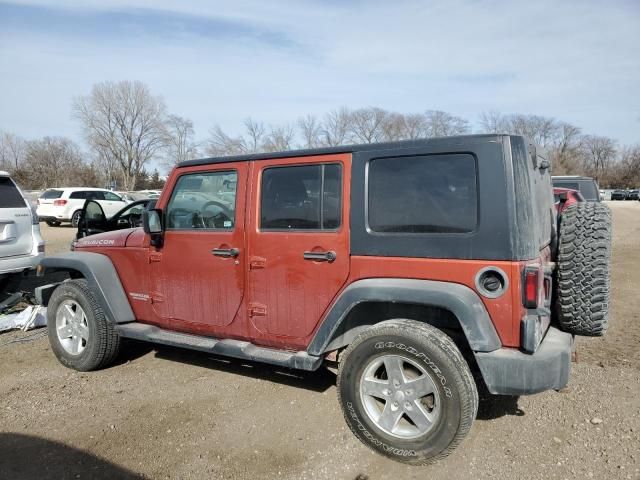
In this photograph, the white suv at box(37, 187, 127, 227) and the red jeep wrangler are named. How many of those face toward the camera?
0

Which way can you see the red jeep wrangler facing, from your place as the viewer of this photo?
facing away from the viewer and to the left of the viewer

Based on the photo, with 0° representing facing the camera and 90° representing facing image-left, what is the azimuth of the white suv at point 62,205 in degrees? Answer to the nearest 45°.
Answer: approximately 225°

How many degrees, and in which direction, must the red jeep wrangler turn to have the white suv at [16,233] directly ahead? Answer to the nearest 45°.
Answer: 0° — it already faces it

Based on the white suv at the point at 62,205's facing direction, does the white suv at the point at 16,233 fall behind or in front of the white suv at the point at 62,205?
behind

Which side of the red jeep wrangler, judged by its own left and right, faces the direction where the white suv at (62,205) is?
front
